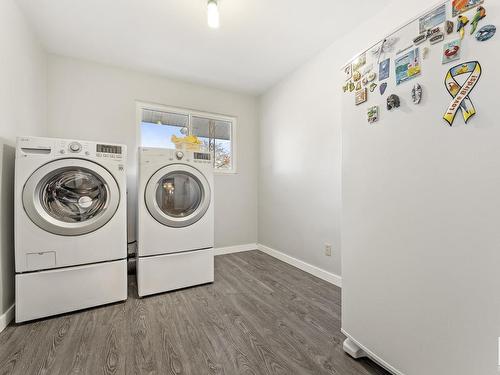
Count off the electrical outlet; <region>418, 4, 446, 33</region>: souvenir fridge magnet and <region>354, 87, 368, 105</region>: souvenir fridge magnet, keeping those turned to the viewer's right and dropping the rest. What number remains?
0

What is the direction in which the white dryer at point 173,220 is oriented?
toward the camera

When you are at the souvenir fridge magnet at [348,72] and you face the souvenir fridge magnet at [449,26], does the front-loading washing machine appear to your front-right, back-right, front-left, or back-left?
back-right

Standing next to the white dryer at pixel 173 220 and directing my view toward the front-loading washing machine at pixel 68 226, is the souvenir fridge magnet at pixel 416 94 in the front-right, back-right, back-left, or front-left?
back-left

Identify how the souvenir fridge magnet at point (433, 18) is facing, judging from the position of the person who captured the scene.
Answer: facing the viewer and to the left of the viewer

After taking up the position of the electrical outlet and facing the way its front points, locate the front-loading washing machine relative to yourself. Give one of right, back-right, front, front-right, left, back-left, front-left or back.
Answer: front

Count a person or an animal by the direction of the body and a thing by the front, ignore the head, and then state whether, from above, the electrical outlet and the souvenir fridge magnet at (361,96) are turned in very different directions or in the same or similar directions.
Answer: same or similar directions

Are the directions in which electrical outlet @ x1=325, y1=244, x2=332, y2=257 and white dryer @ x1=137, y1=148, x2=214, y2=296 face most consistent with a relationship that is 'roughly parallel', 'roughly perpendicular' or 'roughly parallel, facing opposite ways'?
roughly perpendicular

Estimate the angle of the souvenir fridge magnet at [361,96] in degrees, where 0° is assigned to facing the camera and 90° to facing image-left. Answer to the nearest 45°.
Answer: approximately 45°

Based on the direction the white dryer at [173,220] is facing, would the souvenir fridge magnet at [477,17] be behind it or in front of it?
in front

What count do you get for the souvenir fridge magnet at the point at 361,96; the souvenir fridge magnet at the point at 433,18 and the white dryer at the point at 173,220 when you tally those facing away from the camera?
0
